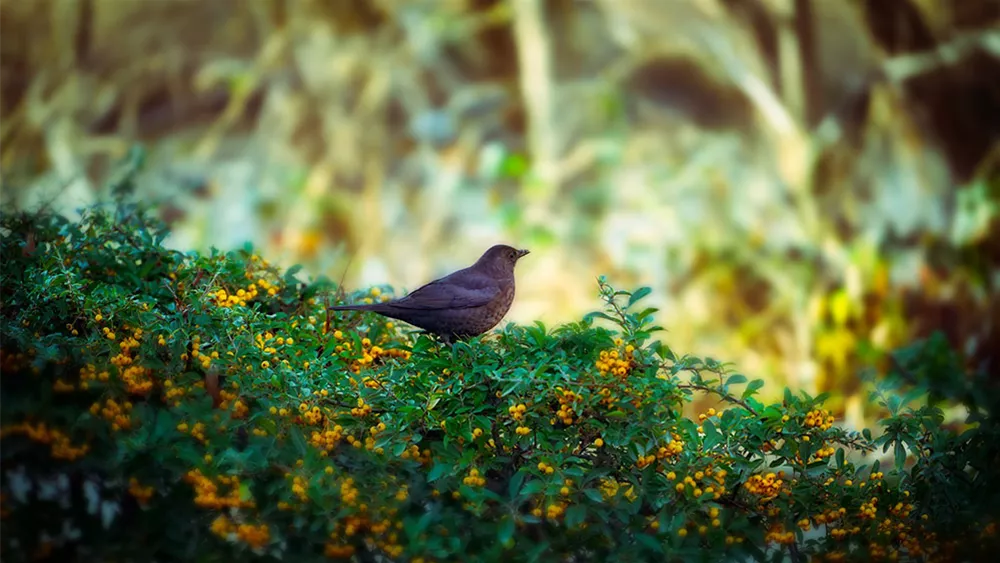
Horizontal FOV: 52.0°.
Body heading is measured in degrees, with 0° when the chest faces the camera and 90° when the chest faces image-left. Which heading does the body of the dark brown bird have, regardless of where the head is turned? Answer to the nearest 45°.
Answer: approximately 270°
